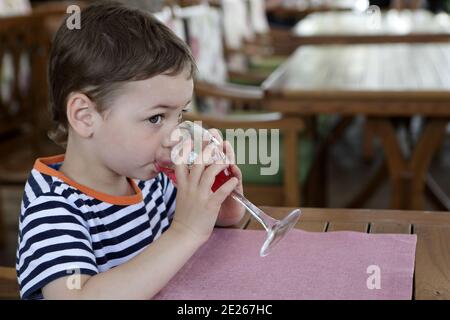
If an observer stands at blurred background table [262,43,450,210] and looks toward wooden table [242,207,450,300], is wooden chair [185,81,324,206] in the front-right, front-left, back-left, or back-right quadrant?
front-right

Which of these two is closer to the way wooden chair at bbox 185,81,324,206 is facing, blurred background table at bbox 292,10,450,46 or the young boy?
the blurred background table

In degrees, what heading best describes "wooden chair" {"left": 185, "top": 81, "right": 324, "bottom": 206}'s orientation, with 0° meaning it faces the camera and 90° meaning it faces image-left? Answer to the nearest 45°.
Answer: approximately 270°

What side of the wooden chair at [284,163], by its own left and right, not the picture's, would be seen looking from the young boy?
right

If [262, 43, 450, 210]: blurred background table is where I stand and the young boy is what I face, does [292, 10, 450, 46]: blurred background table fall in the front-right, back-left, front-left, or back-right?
back-right

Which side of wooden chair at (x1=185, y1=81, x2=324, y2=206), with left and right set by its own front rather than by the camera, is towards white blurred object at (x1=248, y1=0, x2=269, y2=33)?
left

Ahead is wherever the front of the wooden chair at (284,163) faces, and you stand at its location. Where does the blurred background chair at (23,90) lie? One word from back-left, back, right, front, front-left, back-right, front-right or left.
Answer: back-left

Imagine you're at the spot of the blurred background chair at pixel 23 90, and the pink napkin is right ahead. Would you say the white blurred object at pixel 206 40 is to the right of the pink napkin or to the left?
left

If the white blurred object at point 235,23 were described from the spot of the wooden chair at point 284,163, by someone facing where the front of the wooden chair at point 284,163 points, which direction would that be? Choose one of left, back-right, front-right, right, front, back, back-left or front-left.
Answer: left

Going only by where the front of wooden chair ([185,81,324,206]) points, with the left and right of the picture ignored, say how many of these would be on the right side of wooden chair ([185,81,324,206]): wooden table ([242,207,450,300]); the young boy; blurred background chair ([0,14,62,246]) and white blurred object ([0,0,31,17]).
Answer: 2

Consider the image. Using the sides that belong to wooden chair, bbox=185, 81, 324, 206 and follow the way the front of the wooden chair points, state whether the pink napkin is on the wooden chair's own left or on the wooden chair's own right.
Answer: on the wooden chair's own right
